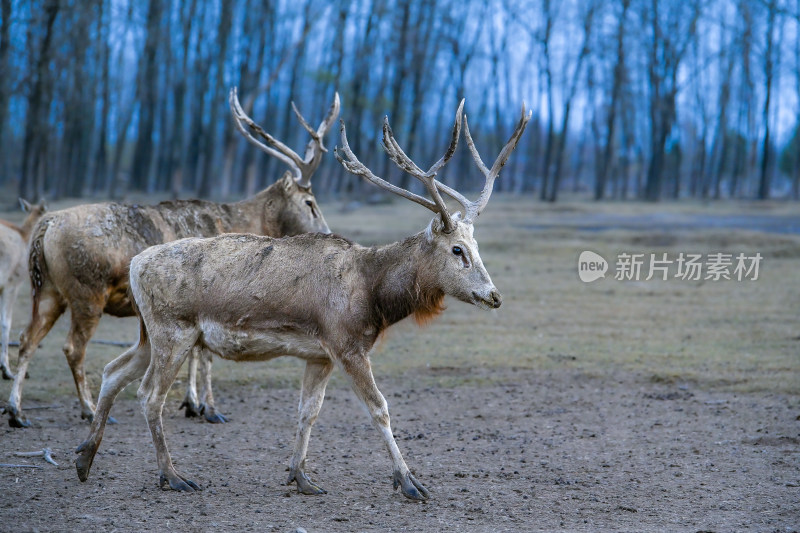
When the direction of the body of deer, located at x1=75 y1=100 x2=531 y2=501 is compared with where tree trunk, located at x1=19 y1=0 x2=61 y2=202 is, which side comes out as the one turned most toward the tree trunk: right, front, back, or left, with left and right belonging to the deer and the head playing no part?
left

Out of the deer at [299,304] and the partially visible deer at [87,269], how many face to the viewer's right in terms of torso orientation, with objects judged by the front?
2

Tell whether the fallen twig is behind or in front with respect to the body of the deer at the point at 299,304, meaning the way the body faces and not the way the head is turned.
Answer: behind

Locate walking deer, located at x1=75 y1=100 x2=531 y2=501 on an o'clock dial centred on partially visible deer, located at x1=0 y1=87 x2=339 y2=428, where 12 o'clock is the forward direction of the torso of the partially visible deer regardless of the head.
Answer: The walking deer is roughly at 2 o'clock from the partially visible deer.

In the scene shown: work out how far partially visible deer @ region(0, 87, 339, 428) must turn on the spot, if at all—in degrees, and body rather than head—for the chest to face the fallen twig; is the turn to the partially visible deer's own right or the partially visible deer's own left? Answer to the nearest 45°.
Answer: approximately 90° to the partially visible deer's own right

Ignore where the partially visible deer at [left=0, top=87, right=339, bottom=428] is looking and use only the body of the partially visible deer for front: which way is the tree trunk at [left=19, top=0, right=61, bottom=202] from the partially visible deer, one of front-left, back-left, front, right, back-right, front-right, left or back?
left

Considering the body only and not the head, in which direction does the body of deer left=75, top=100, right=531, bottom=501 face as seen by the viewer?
to the viewer's right

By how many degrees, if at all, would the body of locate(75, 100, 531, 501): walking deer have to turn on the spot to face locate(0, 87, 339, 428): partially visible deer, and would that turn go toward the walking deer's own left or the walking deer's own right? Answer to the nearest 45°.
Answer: approximately 135° to the walking deer's own left

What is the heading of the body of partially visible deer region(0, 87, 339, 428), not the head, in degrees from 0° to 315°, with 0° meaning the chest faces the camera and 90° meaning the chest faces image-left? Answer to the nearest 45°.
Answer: approximately 270°
